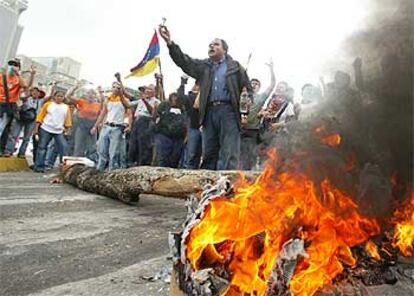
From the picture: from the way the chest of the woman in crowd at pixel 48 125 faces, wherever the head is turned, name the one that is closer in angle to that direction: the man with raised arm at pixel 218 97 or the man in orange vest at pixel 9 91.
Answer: the man with raised arm

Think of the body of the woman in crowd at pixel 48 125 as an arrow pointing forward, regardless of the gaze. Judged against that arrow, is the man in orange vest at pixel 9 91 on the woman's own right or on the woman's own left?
on the woman's own right

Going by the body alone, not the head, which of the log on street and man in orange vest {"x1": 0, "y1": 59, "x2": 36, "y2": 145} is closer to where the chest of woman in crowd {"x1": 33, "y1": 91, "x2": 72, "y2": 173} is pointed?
the log on street

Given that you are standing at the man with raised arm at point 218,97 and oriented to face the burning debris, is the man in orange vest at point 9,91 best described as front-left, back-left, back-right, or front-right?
back-right

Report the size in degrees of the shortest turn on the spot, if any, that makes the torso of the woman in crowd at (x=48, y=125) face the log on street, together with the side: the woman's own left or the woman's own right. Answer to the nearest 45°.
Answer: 0° — they already face it

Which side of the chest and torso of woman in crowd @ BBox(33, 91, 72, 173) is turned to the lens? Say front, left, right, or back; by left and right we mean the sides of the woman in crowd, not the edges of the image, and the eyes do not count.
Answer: front

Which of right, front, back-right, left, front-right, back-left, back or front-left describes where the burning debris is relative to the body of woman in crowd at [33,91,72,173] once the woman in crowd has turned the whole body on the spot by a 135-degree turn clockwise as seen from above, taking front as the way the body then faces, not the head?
back-left
